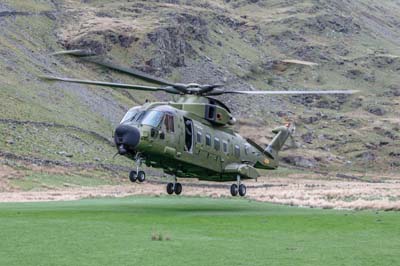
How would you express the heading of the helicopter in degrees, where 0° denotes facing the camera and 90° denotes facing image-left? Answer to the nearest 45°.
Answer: approximately 45°
